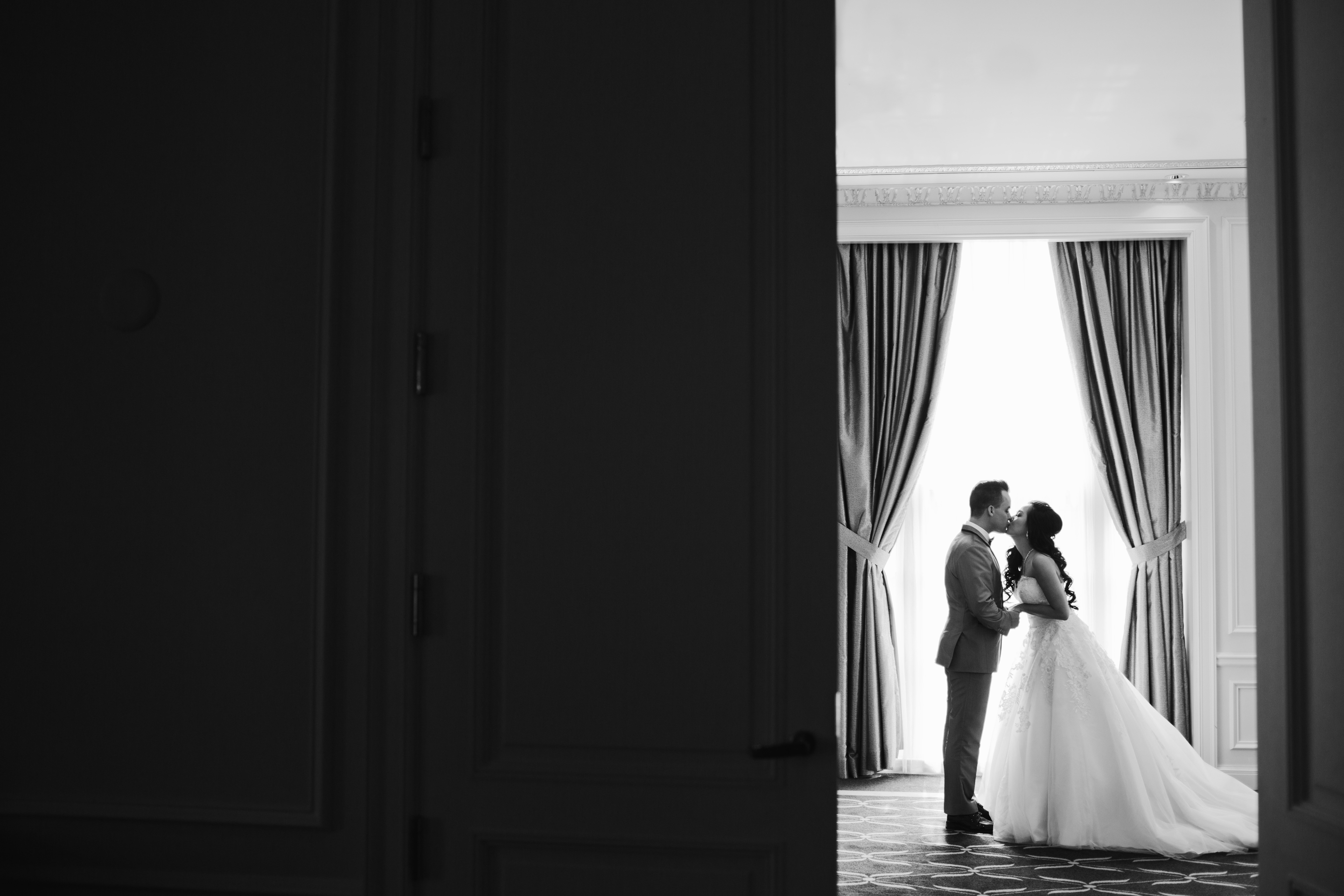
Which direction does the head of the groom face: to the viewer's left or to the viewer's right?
to the viewer's right

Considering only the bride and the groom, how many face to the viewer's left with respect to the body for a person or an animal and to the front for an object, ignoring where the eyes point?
1

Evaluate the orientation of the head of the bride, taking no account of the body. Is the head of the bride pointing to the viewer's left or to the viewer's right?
to the viewer's left

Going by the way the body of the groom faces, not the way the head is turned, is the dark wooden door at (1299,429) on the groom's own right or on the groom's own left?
on the groom's own right

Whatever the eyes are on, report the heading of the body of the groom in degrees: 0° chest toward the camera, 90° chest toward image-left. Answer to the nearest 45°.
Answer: approximately 270°

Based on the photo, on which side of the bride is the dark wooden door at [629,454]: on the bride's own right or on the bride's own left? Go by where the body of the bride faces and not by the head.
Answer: on the bride's own left

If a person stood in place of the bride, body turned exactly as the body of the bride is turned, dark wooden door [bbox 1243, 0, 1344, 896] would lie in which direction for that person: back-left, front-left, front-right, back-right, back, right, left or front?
left

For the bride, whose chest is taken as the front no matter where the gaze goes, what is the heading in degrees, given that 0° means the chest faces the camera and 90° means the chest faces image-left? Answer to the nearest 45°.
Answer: approximately 90°

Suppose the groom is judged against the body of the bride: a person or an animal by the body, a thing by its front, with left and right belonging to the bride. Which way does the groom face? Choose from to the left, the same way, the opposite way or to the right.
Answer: the opposite way

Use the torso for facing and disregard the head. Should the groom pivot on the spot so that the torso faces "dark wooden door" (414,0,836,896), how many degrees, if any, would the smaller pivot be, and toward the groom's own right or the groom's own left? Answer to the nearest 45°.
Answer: approximately 90° to the groom's own right
